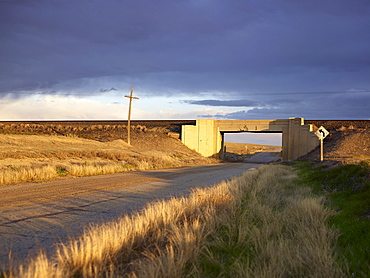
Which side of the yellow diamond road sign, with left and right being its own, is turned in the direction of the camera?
front
